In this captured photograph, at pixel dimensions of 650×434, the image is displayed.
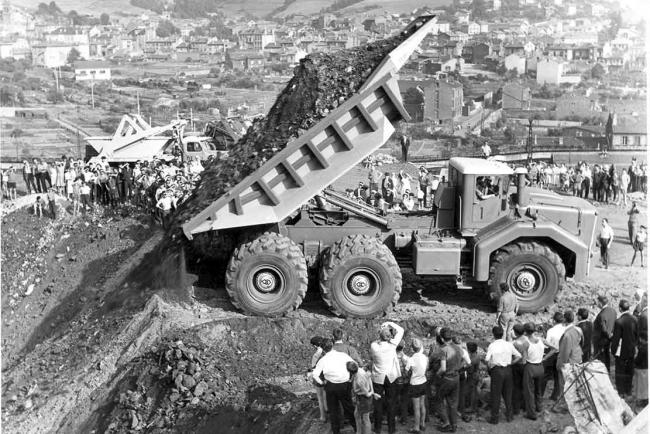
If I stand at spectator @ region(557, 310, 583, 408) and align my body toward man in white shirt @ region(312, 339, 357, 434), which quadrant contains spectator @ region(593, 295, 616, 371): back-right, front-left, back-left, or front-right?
back-right

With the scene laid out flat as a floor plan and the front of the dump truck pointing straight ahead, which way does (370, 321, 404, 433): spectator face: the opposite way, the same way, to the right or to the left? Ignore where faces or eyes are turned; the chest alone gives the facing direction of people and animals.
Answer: to the left

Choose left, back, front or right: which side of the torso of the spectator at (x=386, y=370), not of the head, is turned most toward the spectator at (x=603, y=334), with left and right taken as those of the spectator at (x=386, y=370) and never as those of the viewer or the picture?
right

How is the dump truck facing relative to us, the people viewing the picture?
facing to the right of the viewer

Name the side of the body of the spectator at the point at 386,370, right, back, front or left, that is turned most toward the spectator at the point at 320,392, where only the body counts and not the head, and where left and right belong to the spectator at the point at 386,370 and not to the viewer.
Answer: left

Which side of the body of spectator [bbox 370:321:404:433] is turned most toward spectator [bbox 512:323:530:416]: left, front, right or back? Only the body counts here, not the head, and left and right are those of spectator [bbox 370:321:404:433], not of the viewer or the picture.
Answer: right

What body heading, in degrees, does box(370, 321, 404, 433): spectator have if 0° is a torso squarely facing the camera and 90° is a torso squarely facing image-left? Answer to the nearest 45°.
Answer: approximately 180°

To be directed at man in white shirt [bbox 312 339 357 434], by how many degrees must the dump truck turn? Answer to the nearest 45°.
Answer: approximately 90° to its right

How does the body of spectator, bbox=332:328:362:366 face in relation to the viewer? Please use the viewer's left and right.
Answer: facing away from the viewer

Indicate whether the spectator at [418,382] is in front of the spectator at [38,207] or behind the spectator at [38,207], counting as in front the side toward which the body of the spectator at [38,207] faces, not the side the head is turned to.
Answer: in front

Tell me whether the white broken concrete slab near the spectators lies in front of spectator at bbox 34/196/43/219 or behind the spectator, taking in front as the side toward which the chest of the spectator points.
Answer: in front

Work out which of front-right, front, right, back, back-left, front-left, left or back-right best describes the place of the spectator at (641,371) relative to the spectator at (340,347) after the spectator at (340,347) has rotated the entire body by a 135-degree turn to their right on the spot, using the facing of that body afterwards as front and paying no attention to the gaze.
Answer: front-left
